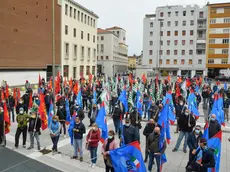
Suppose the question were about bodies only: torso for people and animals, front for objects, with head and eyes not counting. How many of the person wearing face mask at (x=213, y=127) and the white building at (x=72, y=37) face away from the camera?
0

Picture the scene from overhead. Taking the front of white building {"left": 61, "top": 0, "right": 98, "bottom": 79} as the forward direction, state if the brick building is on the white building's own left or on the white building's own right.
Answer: on the white building's own right

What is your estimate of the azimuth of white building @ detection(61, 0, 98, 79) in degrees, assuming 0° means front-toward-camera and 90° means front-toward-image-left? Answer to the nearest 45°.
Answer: approximately 315°

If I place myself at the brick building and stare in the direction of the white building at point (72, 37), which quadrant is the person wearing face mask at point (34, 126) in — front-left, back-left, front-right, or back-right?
back-right

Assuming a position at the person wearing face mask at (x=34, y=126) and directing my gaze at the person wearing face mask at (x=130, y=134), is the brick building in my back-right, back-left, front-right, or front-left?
back-left

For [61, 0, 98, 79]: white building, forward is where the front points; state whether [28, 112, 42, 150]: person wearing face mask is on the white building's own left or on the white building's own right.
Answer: on the white building's own right

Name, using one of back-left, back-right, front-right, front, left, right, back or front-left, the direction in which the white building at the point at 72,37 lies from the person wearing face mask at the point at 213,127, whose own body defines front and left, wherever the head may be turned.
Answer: right

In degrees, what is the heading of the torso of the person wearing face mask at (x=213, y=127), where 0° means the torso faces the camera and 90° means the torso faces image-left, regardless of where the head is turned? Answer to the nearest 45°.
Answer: approximately 45°

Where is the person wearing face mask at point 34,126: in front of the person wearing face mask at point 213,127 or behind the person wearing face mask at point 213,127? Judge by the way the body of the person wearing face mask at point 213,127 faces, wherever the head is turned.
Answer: in front

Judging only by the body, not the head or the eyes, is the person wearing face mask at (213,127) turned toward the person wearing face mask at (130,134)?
yes
